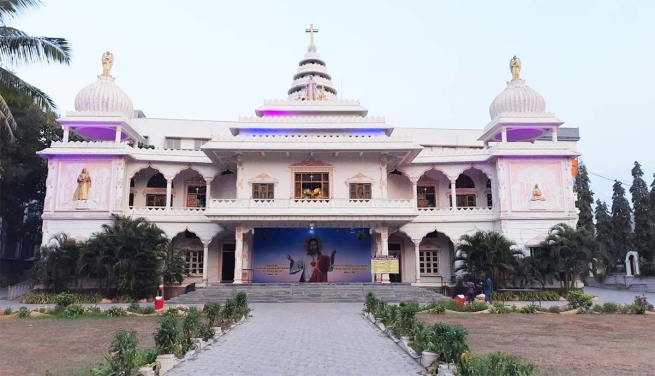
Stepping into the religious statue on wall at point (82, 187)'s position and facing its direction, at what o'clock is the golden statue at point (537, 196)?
The golden statue is roughly at 10 o'clock from the religious statue on wall.

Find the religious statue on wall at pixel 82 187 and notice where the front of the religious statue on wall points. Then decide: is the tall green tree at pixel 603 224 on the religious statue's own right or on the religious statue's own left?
on the religious statue's own left

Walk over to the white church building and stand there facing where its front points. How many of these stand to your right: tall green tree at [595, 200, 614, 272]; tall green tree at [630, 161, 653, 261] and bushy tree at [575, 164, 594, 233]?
0

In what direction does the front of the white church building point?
toward the camera

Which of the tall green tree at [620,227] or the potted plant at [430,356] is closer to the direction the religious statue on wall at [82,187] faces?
the potted plant

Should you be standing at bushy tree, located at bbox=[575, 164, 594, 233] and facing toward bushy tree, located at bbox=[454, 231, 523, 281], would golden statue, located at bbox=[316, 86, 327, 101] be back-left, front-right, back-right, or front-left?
front-right

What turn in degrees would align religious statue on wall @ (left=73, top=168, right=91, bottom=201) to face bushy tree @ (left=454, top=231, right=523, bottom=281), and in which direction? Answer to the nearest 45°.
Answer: approximately 45° to its left

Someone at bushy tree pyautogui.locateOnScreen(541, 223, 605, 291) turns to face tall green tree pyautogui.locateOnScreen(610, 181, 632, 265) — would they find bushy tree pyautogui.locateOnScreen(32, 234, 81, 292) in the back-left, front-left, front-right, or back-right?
back-left

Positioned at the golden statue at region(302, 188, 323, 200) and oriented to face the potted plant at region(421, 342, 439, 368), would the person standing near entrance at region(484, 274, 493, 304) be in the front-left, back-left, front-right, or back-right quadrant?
front-left

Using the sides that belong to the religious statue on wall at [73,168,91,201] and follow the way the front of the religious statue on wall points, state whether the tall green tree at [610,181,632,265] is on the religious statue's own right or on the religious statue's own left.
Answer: on the religious statue's own left

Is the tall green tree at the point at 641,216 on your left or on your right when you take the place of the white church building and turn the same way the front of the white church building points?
on your left

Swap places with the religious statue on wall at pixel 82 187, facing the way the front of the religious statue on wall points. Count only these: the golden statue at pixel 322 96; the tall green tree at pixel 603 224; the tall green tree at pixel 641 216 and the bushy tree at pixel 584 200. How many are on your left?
4

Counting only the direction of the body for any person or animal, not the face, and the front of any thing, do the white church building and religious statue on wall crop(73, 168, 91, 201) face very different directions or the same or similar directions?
same or similar directions

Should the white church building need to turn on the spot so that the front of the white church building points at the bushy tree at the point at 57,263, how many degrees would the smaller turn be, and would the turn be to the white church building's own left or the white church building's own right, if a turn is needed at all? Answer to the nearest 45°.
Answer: approximately 90° to the white church building's own right

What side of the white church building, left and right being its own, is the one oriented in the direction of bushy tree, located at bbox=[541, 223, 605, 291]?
left
